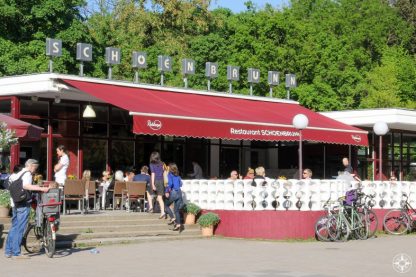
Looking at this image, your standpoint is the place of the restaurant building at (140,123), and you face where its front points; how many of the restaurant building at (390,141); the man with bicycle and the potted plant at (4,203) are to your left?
1

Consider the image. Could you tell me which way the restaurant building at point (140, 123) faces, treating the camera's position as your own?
facing the viewer and to the right of the viewer

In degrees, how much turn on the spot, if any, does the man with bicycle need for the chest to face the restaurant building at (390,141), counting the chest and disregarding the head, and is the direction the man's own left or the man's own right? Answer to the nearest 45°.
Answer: approximately 45° to the man's own left

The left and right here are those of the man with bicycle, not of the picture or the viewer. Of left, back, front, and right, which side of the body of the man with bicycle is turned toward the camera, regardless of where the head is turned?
right

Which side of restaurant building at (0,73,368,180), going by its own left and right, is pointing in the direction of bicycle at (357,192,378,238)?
front

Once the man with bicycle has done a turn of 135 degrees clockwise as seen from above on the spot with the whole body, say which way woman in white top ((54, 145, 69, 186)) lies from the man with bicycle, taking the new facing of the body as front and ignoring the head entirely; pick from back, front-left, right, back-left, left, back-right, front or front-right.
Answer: back-right

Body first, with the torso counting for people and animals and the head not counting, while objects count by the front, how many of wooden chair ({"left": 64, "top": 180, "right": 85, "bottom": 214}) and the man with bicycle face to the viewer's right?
1
